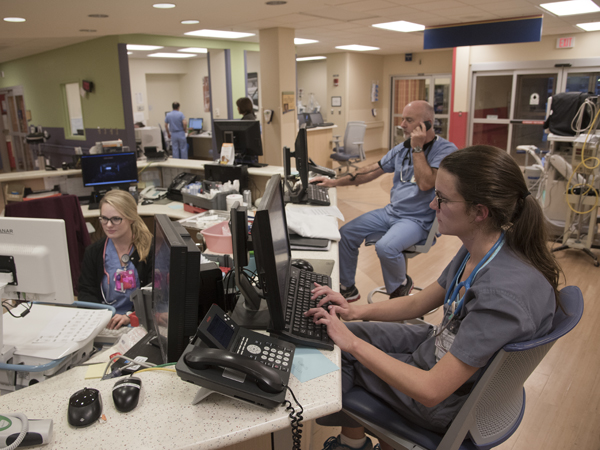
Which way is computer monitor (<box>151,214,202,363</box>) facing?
to the viewer's left

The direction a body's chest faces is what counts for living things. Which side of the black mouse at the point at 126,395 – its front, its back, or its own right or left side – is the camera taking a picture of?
back

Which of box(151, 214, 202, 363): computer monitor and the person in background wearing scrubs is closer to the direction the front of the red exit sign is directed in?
the computer monitor

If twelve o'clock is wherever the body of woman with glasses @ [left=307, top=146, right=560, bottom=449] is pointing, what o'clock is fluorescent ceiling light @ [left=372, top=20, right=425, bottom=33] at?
The fluorescent ceiling light is roughly at 3 o'clock from the woman with glasses.

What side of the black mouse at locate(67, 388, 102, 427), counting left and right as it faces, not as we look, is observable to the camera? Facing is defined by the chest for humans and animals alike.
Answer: back

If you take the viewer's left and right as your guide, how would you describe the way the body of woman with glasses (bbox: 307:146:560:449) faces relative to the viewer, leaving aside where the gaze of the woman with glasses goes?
facing to the left of the viewer

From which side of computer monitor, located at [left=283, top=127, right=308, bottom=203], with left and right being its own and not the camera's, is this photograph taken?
right

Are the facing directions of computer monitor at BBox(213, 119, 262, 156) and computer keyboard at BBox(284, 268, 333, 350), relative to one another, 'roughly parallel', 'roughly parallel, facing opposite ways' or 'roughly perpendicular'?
roughly perpendicular

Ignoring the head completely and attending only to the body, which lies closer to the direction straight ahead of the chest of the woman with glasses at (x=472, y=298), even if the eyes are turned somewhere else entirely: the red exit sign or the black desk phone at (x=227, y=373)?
the black desk phone

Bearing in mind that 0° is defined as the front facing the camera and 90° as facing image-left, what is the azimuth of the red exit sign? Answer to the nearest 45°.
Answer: approximately 0°
